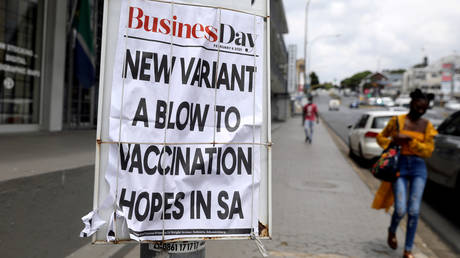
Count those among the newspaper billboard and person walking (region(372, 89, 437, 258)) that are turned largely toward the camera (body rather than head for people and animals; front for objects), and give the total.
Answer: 2

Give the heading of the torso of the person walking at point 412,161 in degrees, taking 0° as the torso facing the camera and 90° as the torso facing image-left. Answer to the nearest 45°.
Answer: approximately 0°

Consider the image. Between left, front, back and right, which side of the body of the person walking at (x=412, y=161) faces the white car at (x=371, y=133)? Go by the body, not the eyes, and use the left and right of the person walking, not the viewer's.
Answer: back

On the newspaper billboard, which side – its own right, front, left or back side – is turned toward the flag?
back

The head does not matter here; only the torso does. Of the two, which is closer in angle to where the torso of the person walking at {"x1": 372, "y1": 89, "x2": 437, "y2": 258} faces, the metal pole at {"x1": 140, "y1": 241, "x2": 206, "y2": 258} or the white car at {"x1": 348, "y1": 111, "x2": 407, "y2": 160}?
the metal pole

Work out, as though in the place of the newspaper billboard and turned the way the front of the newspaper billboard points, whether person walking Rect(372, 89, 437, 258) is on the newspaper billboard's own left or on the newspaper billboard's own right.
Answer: on the newspaper billboard's own left

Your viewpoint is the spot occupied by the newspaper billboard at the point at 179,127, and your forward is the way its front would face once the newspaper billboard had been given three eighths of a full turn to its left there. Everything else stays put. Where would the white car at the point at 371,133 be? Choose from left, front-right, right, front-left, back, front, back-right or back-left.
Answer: front
